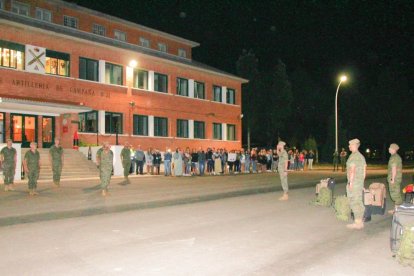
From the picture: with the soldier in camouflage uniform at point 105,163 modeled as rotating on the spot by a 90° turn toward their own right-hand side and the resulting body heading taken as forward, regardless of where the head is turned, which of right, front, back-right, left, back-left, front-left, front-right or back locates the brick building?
right

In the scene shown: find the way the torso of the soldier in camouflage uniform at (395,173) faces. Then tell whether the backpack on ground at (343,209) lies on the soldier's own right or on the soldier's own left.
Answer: on the soldier's own left

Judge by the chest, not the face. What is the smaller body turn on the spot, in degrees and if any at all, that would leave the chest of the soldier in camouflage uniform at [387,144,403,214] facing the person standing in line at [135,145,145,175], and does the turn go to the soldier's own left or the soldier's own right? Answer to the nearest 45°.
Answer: approximately 45° to the soldier's own right

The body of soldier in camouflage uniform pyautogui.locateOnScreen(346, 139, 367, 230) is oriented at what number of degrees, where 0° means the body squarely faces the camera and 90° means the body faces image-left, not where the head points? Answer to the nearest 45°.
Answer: approximately 90°

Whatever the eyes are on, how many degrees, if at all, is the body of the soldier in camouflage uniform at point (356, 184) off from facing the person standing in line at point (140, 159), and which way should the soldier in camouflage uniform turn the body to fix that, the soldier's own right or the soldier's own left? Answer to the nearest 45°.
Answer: approximately 45° to the soldier's own right

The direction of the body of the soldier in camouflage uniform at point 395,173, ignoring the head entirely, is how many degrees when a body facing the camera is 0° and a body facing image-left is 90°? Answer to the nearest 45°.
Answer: approximately 90°

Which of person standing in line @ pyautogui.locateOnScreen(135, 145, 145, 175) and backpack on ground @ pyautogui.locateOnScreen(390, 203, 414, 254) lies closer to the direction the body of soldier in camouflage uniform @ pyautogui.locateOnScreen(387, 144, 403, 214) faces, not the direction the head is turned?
the person standing in line

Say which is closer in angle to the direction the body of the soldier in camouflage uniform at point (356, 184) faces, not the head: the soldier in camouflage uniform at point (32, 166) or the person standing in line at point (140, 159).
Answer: the soldier in camouflage uniform

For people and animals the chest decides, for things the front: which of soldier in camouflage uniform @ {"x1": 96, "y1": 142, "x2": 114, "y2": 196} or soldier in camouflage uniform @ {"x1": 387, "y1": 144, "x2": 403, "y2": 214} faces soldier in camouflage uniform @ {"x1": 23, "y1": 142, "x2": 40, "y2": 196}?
soldier in camouflage uniform @ {"x1": 387, "y1": 144, "x2": 403, "y2": 214}

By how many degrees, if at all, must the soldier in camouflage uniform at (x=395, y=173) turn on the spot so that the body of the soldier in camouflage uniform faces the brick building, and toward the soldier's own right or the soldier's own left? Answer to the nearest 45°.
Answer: approximately 45° to the soldier's own right
